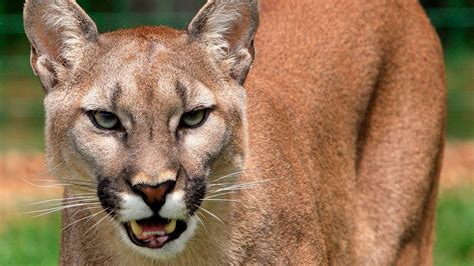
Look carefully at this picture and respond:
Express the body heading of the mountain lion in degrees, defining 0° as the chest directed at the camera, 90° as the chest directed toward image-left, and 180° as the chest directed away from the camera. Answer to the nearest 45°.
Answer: approximately 45°
